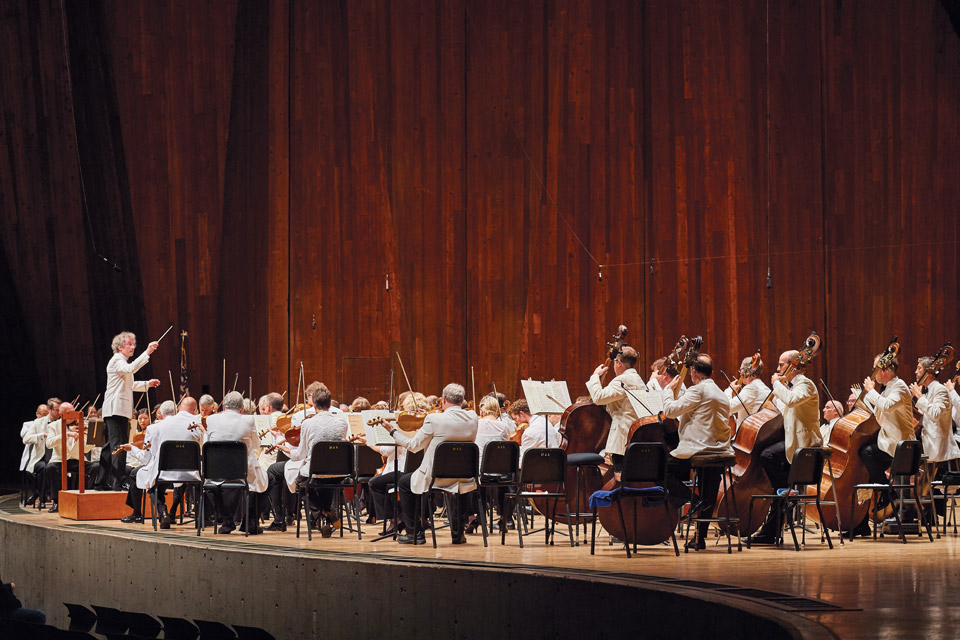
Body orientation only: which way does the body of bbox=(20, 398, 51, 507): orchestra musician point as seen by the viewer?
to the viewer's right

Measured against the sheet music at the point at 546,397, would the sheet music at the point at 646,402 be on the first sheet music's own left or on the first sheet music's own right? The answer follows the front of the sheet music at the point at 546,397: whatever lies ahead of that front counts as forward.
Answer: on the first sheet music's own left

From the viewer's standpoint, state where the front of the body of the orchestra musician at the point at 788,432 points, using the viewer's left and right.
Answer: facing to the left of the viewer

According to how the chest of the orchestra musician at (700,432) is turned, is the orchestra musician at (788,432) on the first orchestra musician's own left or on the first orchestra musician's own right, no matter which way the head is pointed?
on the first orchestra musician's own right

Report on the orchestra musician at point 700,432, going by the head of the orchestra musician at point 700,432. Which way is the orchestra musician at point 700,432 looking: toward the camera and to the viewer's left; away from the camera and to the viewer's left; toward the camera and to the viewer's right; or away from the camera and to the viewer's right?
away from the camera and to the viewer's left

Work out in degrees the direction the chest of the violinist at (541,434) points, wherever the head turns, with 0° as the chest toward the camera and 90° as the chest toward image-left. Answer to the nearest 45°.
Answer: approximately 135°

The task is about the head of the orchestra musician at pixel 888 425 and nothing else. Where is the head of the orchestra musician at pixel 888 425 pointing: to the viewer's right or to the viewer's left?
to the viewer's left

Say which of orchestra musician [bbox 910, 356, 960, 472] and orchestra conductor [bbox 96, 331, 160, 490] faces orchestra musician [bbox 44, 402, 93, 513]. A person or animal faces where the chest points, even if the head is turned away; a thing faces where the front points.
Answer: orchestra musician [bbox 910, 356, 960, 472]

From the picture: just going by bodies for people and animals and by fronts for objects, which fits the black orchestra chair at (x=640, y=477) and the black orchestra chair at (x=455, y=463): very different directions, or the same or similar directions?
same or similar directions

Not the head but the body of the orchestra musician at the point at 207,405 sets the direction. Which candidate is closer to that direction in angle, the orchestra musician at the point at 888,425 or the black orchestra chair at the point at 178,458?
the black orchestra chair

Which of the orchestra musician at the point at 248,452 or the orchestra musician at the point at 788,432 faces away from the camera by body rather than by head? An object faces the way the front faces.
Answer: the orchestra musician at the point at 248,452

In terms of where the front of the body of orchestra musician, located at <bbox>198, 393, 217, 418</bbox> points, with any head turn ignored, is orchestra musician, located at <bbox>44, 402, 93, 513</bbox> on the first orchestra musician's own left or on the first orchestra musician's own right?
on the first orchestra musician's own right

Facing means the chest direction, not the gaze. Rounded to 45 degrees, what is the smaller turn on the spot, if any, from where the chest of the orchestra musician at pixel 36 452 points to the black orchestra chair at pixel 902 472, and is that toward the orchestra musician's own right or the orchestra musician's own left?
approximately 45° to the orchestra musician's own right

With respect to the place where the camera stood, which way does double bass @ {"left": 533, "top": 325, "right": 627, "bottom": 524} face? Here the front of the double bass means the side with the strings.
facing away from the viewer and to the left of the viewer

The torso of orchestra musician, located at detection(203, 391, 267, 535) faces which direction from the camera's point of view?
away from the camera

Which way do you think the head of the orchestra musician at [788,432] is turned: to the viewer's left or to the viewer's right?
to the viewer's left

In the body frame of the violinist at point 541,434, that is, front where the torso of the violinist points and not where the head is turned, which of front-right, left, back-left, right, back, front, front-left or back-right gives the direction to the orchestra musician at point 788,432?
back

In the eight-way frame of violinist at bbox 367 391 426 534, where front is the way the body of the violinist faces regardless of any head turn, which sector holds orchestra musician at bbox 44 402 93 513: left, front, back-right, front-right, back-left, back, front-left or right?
front-right

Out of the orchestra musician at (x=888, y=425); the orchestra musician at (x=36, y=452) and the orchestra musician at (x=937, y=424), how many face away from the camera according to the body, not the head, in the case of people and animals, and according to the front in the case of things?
0
